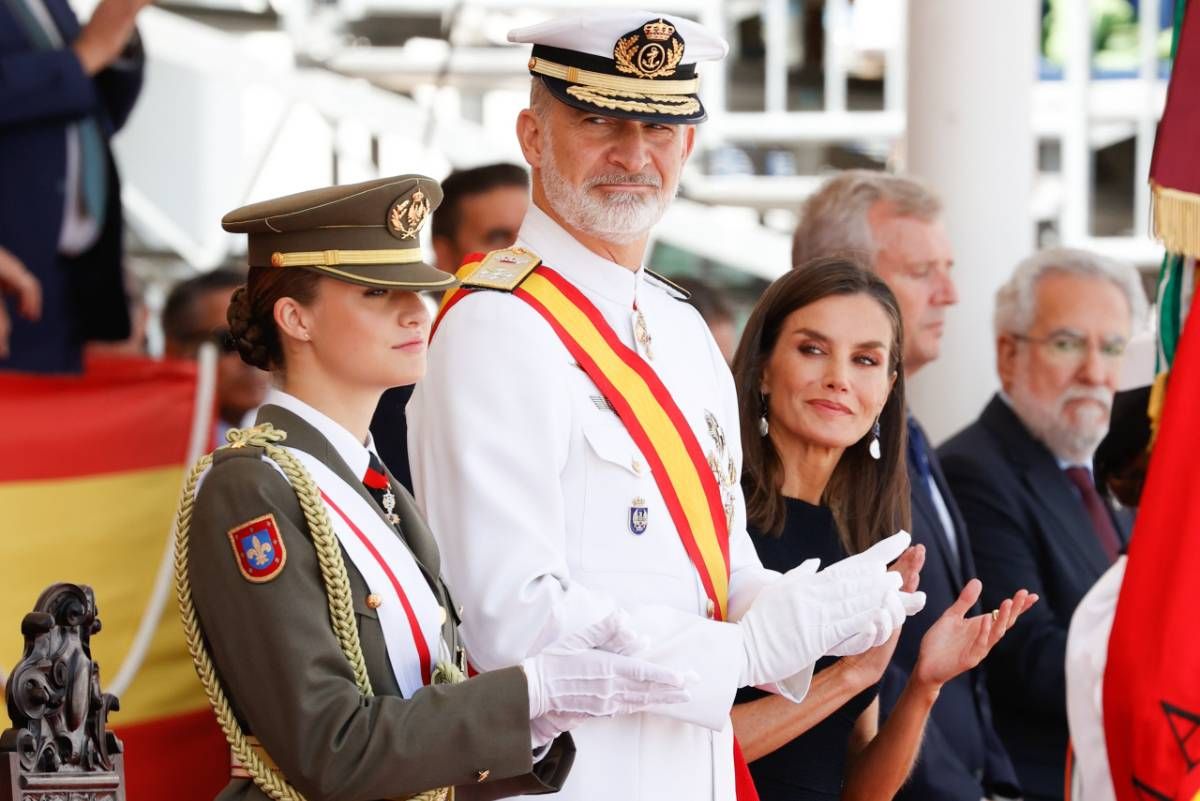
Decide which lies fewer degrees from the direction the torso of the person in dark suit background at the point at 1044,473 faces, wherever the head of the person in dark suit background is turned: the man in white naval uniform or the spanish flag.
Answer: the man in white naval uniform

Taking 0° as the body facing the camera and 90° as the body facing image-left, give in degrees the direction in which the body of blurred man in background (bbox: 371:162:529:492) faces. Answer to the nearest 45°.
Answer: approximately 315°

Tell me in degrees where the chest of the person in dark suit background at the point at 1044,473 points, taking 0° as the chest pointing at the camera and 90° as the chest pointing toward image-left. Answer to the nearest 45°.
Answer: approximately 315°

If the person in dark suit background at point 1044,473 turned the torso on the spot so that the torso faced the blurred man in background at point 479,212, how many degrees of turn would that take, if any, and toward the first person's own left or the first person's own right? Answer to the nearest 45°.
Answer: approximately 135° to the first person's own right

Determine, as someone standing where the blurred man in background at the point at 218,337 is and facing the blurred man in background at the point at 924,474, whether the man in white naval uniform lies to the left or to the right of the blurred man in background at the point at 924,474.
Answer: right

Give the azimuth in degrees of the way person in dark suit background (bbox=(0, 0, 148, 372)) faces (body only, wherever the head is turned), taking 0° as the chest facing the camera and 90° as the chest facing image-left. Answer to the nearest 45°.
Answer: approximately 315°
